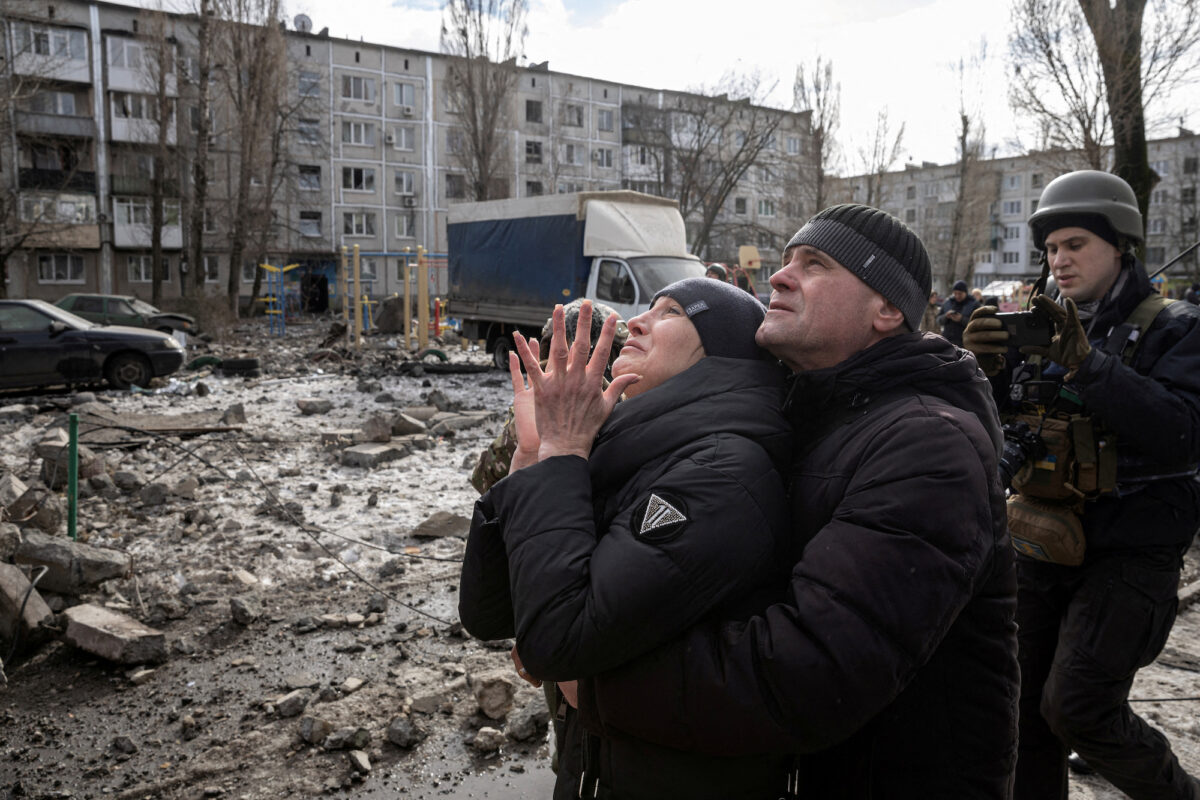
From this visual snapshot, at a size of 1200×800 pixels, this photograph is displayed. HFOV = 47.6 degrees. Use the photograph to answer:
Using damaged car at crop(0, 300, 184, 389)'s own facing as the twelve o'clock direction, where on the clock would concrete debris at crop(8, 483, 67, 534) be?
The concrete debris is roughly at 3 o'clock from the damaged car.

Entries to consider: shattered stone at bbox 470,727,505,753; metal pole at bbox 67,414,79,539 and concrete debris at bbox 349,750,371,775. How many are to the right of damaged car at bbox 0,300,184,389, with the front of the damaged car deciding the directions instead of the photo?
3

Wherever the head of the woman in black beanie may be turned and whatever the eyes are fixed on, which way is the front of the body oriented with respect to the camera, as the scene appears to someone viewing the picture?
to the viewer's left

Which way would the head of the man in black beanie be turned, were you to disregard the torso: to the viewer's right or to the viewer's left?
to the viewer's left

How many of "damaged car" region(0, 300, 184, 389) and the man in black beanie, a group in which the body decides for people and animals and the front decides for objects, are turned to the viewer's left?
1

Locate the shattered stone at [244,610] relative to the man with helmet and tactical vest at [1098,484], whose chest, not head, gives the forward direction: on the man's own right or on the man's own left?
on the man's own right

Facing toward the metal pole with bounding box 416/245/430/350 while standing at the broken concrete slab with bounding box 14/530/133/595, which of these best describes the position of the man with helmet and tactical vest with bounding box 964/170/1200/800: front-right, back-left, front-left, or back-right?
back-right

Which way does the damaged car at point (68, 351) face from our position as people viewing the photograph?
facing to the right of the viewer

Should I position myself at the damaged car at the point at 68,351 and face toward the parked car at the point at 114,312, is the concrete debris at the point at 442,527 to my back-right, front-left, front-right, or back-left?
back-right

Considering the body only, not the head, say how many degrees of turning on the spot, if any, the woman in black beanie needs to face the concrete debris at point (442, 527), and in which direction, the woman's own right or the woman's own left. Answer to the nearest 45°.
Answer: approximately 90° to the woman's own right

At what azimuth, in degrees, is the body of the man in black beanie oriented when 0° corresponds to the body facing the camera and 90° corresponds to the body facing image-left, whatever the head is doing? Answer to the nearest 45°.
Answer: approximately 90°
